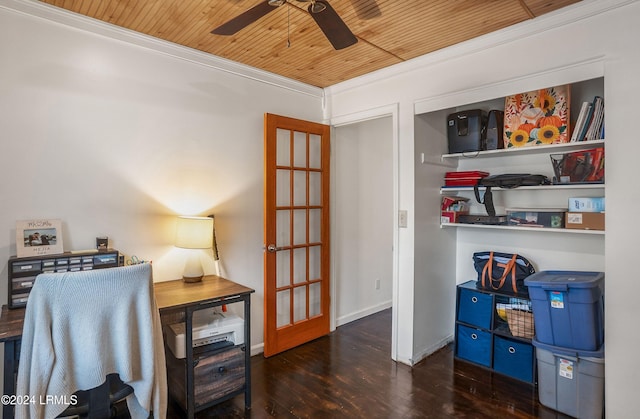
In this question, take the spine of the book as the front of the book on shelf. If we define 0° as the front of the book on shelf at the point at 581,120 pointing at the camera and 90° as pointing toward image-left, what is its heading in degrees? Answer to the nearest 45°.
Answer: approximately 0°

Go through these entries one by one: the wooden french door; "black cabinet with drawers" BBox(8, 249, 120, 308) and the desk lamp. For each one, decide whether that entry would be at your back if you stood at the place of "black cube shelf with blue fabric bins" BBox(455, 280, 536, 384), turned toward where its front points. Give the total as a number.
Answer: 0

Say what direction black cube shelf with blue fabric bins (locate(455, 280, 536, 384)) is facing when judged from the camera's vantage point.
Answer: facing the viewer and to the left of the viewer

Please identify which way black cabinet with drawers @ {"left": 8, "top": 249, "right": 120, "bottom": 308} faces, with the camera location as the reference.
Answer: facing the viewer

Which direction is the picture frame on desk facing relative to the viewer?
toward the camera

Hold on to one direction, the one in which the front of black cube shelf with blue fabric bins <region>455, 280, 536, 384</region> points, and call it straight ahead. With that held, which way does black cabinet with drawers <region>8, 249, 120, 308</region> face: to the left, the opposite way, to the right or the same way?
to the left

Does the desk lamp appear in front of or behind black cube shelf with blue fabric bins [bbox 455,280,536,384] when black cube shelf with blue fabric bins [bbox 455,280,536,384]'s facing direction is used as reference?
in front

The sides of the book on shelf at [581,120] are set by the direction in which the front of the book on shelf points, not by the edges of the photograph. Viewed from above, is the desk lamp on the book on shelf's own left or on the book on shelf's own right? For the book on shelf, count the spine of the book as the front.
on the book on shelf's own right

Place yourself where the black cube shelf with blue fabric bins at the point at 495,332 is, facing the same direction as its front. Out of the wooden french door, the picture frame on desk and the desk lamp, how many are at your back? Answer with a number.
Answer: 0
